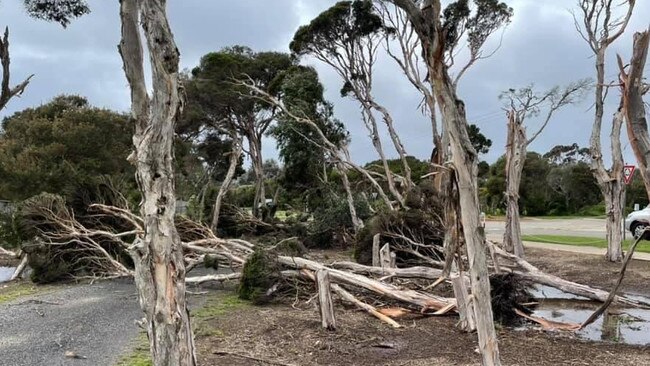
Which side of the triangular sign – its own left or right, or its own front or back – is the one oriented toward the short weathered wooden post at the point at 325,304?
front

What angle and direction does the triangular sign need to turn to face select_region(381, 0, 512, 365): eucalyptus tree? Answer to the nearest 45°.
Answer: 0° — it already faces it

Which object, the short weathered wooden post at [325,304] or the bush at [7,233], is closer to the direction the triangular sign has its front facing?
the short weathered wooden post

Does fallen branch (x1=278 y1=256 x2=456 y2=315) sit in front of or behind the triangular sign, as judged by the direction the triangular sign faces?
in front

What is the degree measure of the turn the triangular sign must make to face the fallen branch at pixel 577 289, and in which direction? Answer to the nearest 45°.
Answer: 0° — it already faces it

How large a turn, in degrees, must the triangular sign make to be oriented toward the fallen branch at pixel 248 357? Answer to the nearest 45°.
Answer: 0° — it already faces it

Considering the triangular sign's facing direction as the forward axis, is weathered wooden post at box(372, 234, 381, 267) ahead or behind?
ahead

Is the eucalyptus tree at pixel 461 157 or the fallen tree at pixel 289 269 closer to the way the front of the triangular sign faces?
the eucalyptus tree

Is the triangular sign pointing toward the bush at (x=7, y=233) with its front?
no

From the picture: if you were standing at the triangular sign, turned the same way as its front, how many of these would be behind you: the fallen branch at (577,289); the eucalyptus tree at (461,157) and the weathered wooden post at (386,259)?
0

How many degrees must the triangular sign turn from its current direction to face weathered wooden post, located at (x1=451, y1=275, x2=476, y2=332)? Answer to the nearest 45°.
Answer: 0° — it already faces it

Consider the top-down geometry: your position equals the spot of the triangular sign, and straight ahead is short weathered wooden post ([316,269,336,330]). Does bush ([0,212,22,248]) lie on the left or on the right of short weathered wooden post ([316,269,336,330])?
right

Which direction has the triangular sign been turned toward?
toward the camera

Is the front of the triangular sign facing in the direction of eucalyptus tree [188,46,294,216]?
no

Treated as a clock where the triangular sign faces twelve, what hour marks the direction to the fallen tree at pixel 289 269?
The fallen tree is roughly at 1 o'clock from the triangular sign.

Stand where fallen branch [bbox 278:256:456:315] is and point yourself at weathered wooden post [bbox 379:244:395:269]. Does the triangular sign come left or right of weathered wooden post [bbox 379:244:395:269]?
right

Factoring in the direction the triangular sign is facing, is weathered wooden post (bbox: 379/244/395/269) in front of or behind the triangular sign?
in front

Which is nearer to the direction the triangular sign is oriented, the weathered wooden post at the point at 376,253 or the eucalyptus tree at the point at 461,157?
the eucalyptus tree
